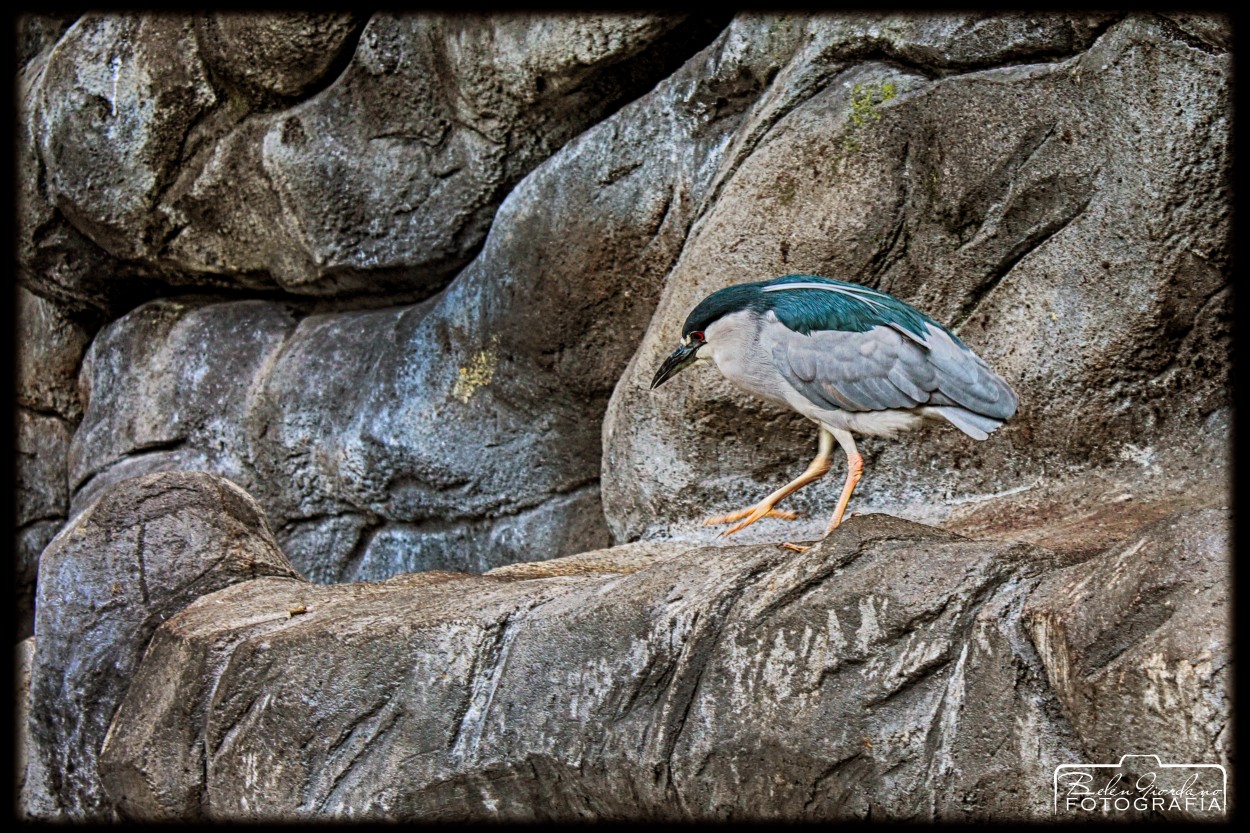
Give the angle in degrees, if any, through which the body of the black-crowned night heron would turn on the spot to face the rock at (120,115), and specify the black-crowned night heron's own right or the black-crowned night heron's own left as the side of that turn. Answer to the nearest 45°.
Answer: approximately 45° to the black-crowned night heron's own right

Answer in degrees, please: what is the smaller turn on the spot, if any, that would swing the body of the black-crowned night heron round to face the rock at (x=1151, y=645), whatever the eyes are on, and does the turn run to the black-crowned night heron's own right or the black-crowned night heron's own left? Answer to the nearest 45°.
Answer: approximately 135° to the black-crowned night heron's own left

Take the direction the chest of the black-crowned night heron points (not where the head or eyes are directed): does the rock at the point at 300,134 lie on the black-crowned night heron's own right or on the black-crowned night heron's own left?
on the black-crowned night heron's own right

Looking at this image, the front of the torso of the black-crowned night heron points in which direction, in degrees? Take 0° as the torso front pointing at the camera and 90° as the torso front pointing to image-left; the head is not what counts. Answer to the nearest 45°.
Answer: approximately 90°

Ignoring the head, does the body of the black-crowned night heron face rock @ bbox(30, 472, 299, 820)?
yes
